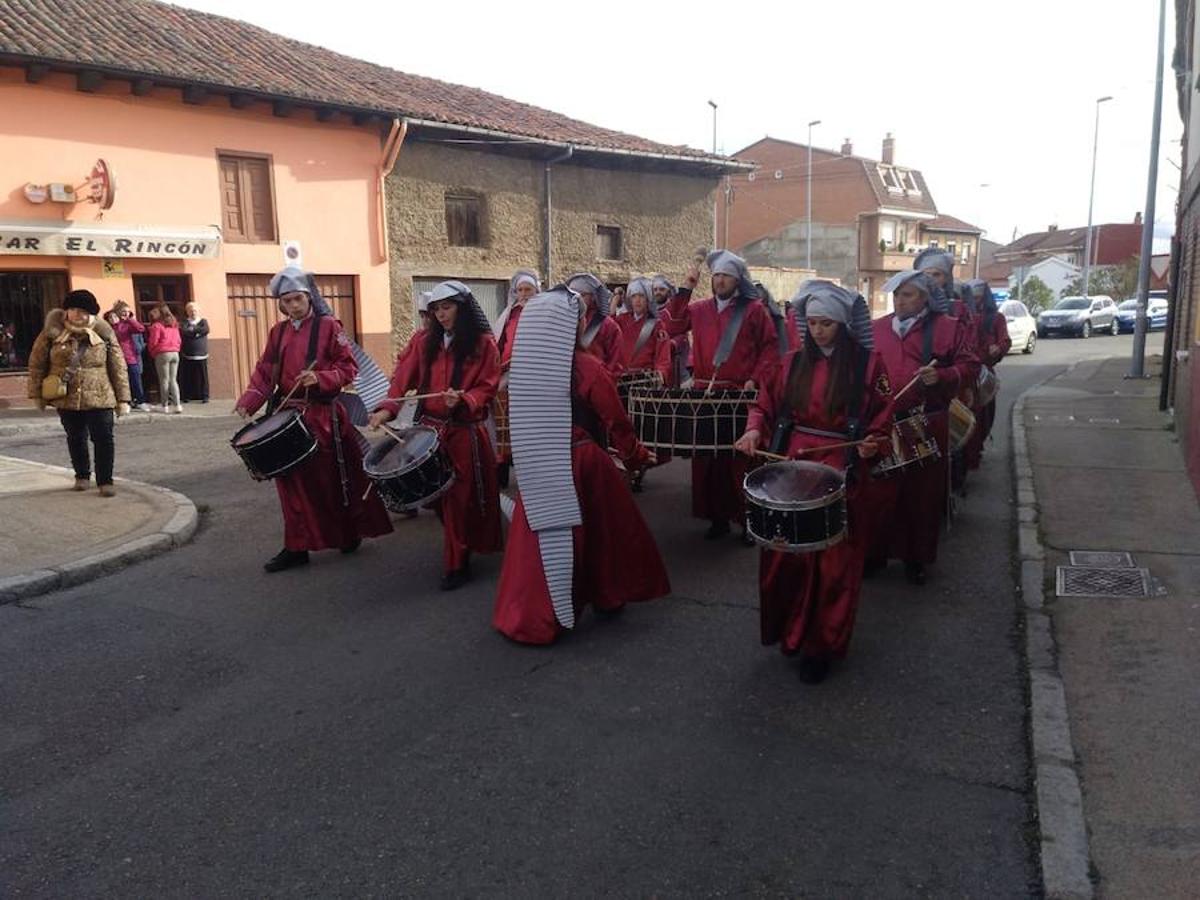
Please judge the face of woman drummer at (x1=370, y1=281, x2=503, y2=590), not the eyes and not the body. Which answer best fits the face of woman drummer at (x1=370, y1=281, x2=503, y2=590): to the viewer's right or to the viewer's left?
to the viewer's left

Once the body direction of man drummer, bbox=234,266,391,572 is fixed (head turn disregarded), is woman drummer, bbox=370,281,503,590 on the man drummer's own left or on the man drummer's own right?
on the man drummer's own left

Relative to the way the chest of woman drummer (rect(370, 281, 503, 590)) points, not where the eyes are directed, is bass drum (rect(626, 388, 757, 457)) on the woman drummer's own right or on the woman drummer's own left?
on the woman drummer's own left

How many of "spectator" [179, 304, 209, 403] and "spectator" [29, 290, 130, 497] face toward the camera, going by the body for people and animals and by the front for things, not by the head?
2

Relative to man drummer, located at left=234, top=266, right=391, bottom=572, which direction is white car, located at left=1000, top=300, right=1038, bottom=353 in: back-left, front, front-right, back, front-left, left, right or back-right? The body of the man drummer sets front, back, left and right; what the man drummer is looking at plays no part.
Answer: back

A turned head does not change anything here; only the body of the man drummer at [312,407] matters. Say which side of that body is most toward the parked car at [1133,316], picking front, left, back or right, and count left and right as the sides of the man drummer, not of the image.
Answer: back
